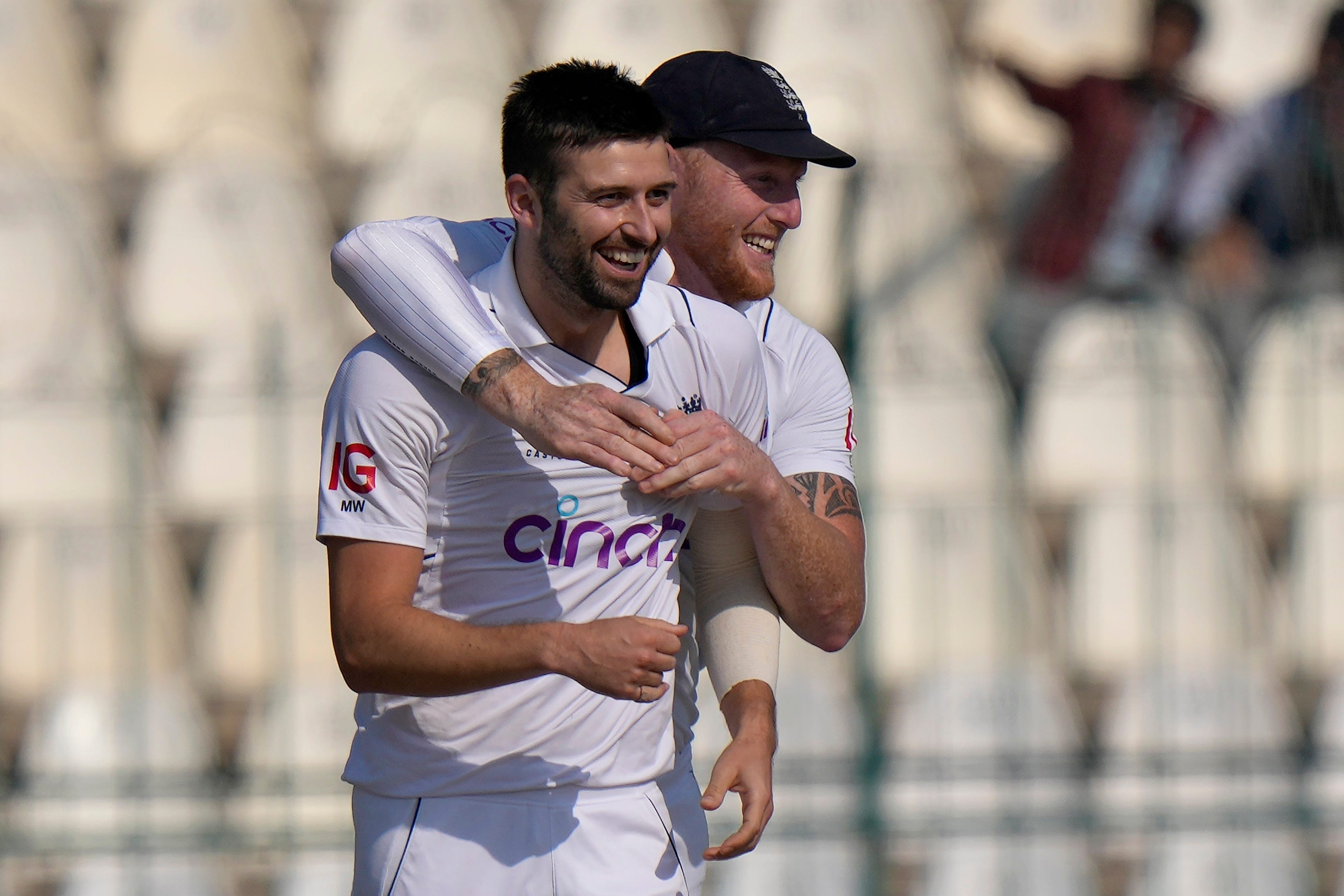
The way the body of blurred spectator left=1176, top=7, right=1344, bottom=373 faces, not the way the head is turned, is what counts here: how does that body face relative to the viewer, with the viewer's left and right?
facing the viewer

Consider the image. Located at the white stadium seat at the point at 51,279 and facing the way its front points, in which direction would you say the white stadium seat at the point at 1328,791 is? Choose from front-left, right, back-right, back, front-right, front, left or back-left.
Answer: front-left

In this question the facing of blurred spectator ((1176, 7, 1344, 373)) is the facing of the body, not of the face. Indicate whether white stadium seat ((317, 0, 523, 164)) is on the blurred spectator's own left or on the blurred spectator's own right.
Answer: on the blurred spectator's own right

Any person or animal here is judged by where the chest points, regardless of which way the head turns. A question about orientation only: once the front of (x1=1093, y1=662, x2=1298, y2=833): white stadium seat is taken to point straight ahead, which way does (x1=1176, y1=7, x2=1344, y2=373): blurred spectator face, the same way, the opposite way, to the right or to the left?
the same way

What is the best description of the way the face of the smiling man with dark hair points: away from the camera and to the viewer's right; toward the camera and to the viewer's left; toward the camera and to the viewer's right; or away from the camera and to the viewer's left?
toward the camera and to the viewer's right

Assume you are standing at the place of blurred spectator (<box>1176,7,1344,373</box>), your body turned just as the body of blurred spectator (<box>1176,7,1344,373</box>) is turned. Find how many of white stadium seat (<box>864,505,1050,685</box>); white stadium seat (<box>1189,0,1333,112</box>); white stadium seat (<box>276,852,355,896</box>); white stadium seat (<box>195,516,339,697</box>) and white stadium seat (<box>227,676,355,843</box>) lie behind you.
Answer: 1

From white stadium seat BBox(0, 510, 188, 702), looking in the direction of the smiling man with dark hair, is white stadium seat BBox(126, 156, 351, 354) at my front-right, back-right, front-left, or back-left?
back-left

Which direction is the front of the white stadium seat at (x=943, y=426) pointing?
toward the camera

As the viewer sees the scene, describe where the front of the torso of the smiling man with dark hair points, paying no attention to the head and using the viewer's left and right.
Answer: facing the viewer and to the right of the viewer

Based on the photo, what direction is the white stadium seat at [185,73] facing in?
toward the camera

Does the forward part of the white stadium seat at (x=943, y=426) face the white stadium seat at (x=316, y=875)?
no

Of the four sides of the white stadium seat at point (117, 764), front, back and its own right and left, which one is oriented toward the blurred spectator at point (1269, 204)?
left

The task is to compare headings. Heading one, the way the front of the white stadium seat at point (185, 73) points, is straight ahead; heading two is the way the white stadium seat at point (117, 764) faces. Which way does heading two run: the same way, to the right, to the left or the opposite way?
the same way

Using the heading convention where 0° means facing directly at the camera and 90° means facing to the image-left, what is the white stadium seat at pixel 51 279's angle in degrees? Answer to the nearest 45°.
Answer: approximately 0°
